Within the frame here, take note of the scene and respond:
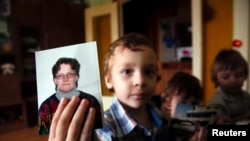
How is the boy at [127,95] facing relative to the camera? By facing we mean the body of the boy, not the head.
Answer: toward the camera

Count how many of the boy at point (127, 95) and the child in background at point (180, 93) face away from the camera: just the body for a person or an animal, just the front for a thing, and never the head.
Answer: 0

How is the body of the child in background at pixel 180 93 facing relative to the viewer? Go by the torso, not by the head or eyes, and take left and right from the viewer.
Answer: facing the viewer and to the right of the viewer
